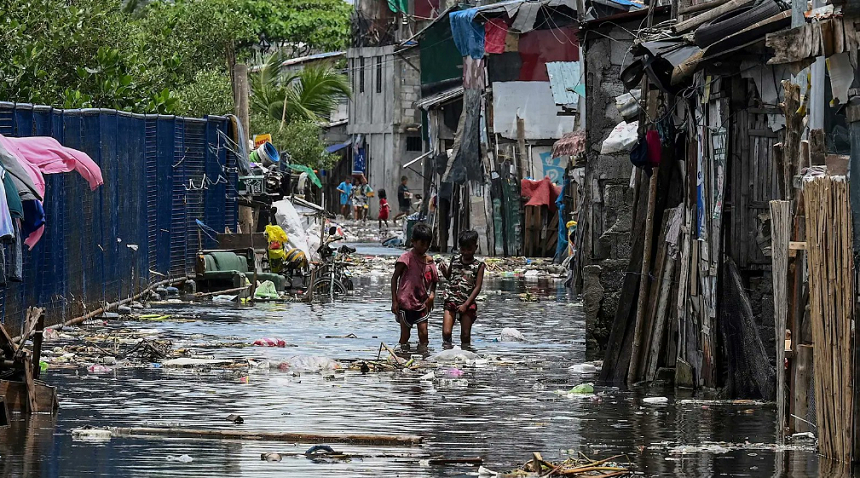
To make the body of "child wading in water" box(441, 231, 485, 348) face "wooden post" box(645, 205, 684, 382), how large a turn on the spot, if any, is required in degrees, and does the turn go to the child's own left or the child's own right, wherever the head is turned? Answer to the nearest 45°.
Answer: approximately 45° to the child's own left

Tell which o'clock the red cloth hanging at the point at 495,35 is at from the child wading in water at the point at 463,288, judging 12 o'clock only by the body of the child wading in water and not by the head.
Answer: The red cloth hanging is roughly at 6 o'clock from the child wading in water.

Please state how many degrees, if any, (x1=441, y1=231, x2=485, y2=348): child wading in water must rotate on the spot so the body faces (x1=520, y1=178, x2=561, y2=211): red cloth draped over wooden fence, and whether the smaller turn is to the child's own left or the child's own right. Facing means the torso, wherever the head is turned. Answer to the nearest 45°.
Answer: approximately 180°

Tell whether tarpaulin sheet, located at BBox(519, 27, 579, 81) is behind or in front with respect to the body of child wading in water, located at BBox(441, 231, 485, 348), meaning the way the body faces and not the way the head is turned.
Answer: behind

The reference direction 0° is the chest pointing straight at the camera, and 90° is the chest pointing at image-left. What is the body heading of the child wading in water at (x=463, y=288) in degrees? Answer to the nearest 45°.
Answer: approximately 0°

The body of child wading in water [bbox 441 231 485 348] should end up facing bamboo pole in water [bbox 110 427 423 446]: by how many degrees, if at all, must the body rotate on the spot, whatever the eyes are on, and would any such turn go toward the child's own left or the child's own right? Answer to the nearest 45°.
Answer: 0° — they already face it

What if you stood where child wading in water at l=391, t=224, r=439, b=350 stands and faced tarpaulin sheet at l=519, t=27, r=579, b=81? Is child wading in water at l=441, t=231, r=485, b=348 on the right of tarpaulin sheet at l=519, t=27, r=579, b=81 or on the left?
right

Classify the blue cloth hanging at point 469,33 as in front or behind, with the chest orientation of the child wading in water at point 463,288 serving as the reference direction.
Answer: behind

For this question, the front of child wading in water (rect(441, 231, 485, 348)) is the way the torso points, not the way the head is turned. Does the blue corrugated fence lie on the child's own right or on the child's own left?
on the child's own right

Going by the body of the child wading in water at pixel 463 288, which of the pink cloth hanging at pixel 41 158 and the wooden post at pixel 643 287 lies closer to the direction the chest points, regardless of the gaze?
the wooden post

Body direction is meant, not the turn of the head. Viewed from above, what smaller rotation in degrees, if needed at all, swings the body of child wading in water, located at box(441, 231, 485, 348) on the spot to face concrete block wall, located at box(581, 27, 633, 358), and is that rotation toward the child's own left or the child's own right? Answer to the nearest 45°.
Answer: approximately 90° to the child's own left

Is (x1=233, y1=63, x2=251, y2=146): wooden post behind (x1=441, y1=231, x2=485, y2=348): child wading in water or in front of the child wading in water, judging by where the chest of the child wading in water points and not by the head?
behind

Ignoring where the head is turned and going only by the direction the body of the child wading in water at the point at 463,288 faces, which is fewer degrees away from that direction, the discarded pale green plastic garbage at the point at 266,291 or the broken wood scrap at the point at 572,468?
the broken wood scrap

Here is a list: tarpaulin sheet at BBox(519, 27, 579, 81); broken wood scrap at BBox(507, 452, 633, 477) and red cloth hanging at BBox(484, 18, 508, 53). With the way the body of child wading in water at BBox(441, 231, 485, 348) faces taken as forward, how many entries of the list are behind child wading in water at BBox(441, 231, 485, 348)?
2

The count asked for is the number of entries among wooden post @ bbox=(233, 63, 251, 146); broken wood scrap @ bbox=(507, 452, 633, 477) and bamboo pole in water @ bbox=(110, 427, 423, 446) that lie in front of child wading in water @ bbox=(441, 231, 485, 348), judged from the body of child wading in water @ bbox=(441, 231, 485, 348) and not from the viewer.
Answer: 2

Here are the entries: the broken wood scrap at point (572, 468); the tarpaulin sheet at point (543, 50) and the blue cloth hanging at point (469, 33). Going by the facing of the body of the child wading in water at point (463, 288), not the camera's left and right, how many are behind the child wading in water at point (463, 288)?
2
